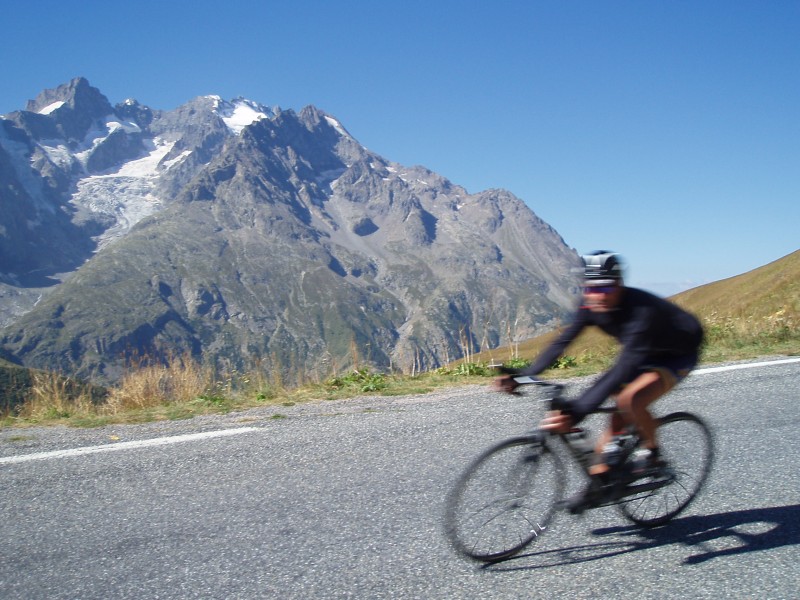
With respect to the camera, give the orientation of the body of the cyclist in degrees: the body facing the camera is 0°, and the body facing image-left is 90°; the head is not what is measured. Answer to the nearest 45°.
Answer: approximately 45°

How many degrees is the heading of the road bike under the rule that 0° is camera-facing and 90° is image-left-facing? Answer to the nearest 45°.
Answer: approximately 45°
